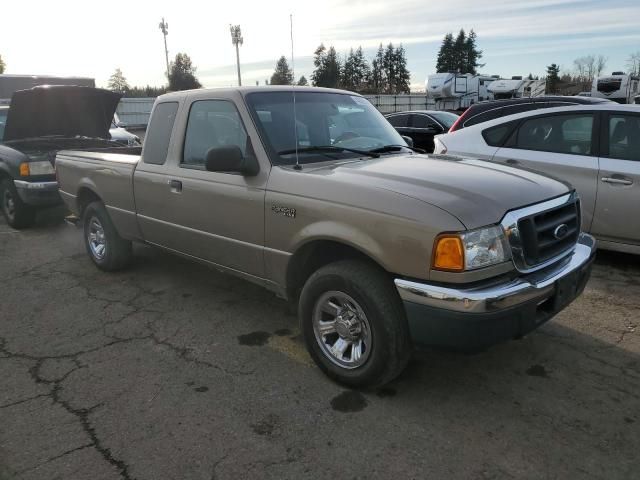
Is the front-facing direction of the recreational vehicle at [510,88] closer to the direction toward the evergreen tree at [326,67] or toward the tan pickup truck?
the evergreen tree

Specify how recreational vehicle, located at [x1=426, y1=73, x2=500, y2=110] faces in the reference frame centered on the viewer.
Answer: facing the viewer and to the left of the viewer

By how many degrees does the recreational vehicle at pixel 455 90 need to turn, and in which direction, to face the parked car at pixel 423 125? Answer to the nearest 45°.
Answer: approximately 45° to its left

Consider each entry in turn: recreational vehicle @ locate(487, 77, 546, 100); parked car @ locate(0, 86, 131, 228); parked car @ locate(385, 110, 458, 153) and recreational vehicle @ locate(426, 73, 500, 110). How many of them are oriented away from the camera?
0

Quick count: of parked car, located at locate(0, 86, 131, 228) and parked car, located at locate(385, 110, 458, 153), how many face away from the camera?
0

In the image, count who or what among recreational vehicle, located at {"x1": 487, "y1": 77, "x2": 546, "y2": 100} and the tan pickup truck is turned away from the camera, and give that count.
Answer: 0

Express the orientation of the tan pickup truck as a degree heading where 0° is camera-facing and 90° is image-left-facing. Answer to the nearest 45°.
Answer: approximately 315°
